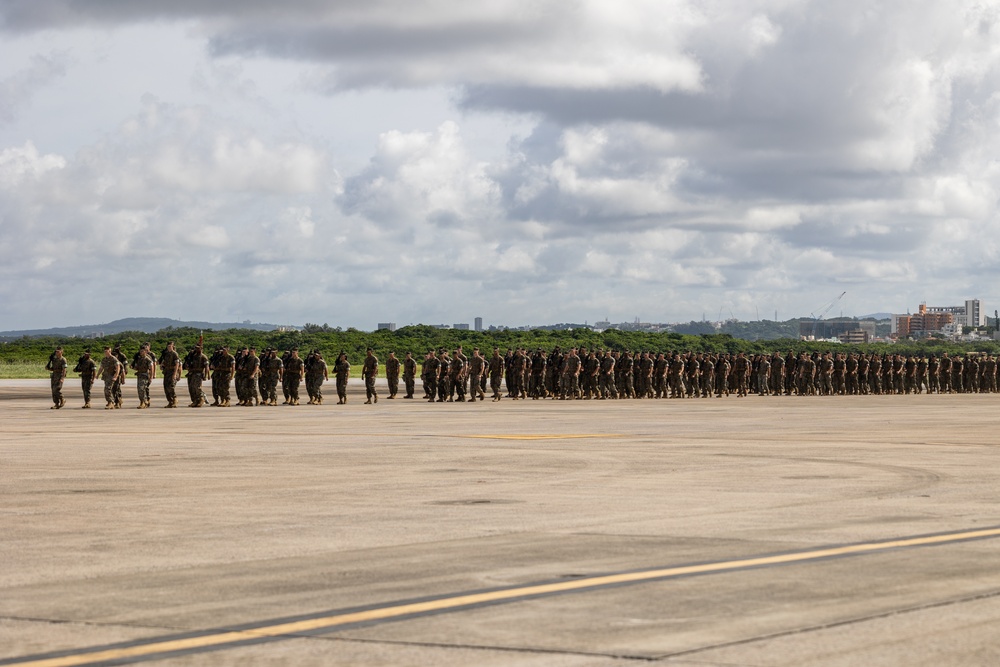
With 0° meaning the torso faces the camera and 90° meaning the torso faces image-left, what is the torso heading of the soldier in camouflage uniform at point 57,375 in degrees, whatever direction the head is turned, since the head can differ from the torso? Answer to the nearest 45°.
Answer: approximately 45°

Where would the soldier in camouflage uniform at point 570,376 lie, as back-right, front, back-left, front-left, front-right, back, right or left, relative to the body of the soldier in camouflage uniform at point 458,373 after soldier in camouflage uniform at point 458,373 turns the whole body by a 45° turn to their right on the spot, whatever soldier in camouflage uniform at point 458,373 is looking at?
back-right

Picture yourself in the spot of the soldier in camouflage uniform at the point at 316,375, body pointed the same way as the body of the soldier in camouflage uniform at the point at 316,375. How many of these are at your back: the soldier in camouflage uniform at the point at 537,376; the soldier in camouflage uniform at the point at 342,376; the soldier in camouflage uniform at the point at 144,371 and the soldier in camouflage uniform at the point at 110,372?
2

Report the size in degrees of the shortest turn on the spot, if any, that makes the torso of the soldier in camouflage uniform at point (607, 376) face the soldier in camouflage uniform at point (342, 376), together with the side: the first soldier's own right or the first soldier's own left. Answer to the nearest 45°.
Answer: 0° — they already face them

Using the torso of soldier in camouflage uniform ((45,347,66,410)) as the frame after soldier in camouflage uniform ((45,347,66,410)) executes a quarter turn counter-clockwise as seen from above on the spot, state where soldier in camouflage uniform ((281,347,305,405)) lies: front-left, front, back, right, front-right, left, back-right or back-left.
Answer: front-left

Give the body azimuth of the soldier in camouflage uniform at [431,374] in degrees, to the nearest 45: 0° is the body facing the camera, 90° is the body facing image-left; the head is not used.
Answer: approximately 45°

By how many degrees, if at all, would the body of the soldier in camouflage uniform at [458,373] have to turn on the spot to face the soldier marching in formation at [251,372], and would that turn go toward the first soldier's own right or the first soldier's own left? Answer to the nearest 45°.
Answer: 0° — they already face them

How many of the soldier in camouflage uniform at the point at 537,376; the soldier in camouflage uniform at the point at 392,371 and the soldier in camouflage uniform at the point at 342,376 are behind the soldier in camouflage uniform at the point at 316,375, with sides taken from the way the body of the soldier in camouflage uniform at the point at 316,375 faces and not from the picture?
3

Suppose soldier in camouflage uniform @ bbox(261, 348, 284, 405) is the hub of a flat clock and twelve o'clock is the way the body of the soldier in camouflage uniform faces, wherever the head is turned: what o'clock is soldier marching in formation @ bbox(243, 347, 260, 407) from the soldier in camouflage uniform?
The soldier marching in formation is roughly at 12 o'clock from the soldier in camouflage uniform.

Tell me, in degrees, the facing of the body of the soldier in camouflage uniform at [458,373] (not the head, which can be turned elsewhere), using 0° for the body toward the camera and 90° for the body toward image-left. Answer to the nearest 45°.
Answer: approximately 45°

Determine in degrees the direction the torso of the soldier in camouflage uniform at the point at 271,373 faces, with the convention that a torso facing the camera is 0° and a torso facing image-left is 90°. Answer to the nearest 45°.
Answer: approximately 45°
